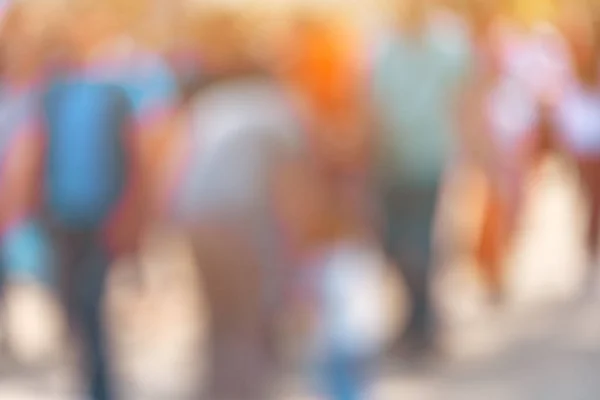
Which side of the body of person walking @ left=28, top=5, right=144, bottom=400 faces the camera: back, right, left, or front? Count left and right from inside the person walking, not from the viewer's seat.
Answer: back
